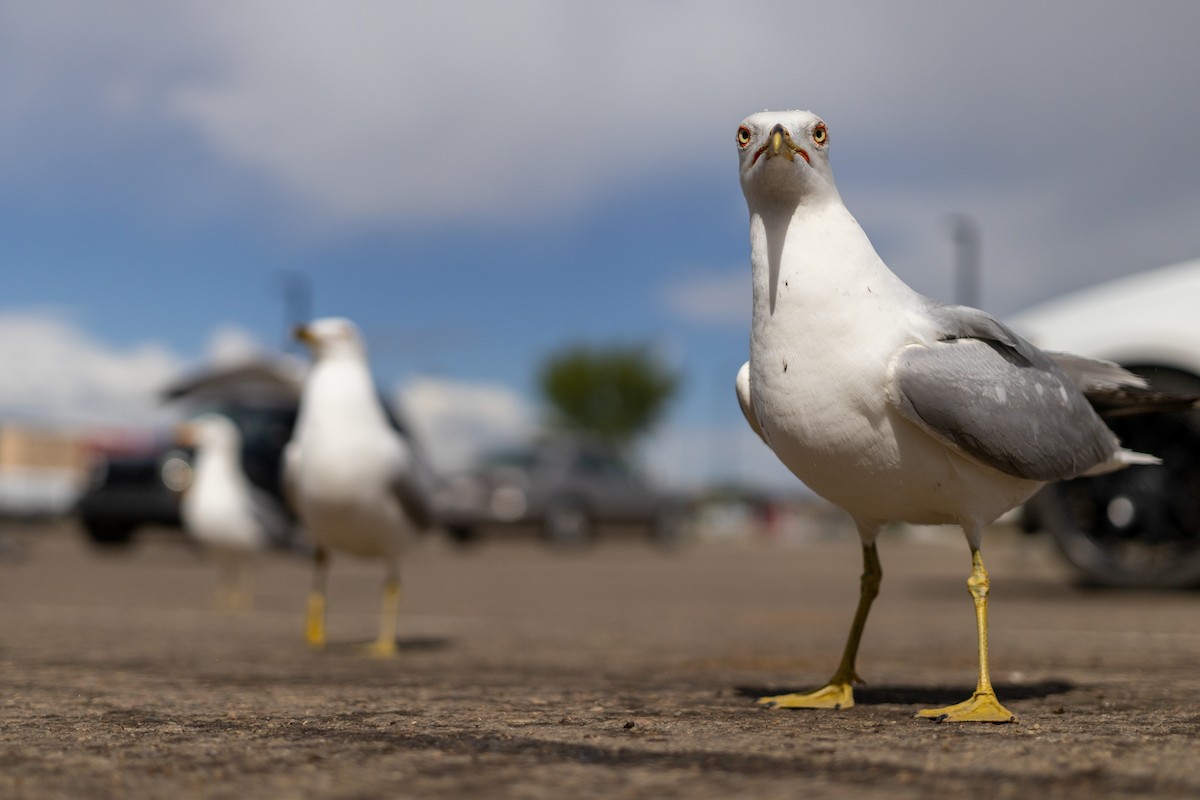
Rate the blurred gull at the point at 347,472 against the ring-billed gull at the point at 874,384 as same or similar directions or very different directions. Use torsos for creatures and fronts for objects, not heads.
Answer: same or similar directions

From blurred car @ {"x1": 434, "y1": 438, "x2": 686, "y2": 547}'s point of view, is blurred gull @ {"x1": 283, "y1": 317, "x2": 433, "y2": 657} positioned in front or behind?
in front

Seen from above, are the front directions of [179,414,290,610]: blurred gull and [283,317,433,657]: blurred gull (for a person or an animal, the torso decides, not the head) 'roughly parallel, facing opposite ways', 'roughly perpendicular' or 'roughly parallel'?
roughly parallel

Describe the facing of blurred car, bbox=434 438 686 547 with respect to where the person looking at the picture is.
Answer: facing the viewer and to the left of the viewer

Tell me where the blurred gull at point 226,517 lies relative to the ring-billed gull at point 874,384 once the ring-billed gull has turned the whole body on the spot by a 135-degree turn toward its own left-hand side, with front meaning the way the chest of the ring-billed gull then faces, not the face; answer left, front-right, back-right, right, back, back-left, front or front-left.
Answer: back-left

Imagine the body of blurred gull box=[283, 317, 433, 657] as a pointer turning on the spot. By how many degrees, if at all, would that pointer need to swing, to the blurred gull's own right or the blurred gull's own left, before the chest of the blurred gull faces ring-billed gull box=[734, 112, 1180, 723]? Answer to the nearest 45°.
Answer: approximately 45° to the blurred gull's own left

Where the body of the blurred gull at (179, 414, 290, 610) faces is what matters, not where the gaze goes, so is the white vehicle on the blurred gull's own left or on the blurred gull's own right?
on the blurred gull's own left

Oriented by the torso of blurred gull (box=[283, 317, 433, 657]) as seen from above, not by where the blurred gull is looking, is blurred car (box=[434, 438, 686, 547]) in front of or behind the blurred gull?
behind

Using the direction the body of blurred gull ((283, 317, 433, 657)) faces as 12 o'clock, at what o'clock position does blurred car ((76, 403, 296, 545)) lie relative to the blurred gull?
The blurred car is roughly at 4 o'clock from the blurred gull.

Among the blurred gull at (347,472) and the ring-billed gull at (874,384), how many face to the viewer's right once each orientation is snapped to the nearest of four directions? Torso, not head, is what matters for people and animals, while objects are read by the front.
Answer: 0

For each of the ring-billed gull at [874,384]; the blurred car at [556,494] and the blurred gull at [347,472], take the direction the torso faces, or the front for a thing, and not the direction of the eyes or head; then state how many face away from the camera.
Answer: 0

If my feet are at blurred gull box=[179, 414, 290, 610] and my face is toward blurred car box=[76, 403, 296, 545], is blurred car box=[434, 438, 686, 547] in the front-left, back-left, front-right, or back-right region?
front-right

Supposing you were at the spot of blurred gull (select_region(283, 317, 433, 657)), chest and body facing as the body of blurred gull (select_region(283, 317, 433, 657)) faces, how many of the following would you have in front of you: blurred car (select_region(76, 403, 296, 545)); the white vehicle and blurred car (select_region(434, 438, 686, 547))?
0

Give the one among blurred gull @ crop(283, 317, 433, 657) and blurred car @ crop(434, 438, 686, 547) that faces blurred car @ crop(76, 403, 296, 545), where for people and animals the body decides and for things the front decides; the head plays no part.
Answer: blurred car @ crop(434, 438, 686, 547)

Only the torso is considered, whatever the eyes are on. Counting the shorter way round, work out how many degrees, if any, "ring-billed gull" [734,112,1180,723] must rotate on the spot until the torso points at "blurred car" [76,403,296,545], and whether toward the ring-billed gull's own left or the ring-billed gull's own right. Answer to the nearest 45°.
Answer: approximately 90° to the ring-billed gull's own right
